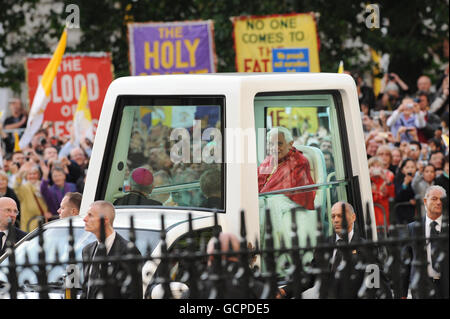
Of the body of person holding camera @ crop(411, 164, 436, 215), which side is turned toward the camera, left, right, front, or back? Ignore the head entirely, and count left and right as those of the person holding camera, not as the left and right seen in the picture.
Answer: front

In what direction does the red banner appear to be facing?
toward the camera

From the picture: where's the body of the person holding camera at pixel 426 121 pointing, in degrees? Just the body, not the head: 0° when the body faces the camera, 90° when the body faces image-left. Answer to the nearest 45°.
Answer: approximately 45°

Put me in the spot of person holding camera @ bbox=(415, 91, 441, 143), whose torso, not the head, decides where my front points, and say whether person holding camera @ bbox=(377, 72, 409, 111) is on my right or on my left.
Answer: on my right

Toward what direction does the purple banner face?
toward the camera

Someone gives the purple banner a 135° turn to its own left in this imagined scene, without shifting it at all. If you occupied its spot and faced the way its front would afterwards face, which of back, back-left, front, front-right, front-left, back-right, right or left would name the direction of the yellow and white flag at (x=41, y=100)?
back

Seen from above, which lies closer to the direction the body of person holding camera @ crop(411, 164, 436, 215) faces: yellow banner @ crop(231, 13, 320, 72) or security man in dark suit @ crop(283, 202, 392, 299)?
the security man in dark suit

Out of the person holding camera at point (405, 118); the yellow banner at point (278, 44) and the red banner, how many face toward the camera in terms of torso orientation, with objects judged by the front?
3

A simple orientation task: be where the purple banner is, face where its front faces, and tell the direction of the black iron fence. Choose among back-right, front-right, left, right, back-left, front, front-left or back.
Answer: front

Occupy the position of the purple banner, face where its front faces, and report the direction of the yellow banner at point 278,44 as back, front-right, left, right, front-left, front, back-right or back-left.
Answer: left

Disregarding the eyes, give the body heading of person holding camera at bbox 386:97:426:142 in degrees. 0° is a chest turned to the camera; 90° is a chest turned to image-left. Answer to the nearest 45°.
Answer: approximately 0°
